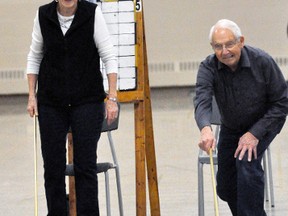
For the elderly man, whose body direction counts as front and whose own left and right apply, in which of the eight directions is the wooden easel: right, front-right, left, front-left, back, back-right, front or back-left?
back-right

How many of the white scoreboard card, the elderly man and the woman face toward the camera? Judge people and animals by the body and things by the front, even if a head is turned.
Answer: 3

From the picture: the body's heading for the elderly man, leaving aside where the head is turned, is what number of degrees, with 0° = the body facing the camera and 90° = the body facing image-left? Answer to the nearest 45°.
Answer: approximately 0°

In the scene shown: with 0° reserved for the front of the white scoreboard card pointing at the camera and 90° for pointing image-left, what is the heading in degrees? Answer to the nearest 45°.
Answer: approximately 0°

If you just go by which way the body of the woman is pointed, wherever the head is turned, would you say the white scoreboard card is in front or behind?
behind

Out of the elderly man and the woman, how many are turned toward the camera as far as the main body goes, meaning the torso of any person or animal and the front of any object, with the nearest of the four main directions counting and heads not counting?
2

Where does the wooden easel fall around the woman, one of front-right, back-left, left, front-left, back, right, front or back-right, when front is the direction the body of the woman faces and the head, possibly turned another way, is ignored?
back-left

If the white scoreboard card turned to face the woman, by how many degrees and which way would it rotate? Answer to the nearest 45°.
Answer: approximately 45° to its right

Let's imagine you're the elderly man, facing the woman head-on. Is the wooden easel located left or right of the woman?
right

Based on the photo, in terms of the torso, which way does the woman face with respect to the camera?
toward the camera
